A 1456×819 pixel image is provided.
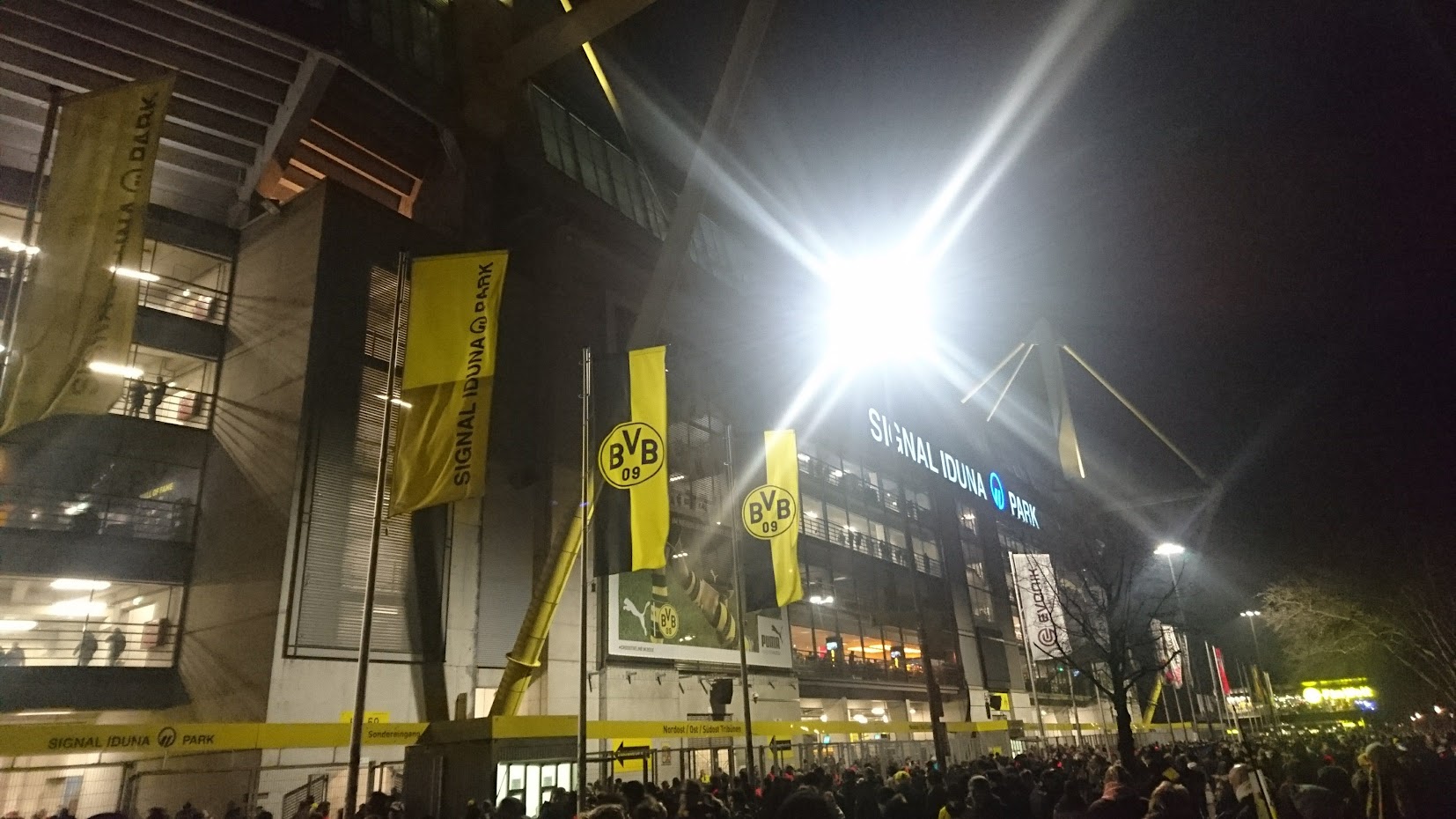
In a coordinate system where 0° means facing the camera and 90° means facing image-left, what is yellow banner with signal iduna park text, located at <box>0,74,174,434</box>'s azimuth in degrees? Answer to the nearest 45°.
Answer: approximately 0°

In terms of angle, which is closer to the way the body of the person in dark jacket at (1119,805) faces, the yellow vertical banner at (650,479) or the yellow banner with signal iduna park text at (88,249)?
the yellow vertical banner

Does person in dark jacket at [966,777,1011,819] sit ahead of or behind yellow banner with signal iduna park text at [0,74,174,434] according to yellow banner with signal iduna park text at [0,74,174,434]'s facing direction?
ahead

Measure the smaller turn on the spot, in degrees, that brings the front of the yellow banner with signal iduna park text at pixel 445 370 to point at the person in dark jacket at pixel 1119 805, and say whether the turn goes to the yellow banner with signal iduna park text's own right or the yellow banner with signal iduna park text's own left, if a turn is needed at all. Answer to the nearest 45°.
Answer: approximately 45° to the yellow banner with signal iduna park text's own left

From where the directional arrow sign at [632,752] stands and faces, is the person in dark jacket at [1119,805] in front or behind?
in front

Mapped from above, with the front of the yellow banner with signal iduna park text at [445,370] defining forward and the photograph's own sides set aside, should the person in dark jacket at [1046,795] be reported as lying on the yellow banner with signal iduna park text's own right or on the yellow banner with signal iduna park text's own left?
on the yellow banner with signal iduna park text's own left

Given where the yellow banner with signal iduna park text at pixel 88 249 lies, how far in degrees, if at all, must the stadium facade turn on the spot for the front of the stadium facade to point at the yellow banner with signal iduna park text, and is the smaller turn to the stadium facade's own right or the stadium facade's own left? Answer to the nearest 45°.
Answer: approximately 45° to the stadium facade's own right

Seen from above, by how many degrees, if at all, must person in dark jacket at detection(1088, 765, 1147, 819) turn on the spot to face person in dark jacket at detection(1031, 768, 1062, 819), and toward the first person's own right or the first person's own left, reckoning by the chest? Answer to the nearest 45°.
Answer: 0° — they already face them

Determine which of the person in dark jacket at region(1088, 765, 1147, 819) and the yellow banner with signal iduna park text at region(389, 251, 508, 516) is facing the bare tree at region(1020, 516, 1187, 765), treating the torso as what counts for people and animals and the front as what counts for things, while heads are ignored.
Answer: the person in dark jacket

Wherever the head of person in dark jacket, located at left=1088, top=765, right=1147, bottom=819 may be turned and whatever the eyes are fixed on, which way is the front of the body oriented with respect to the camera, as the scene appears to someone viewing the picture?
away from the camera

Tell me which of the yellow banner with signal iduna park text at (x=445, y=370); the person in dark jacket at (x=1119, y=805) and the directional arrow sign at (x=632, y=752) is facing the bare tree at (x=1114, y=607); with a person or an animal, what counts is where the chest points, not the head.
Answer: the person in dark jacket

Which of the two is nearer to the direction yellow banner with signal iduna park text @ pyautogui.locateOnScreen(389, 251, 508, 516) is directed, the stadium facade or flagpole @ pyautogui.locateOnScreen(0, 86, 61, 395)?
the flagpole

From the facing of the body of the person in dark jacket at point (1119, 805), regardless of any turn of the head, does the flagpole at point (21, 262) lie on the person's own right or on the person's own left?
on the person's own left
